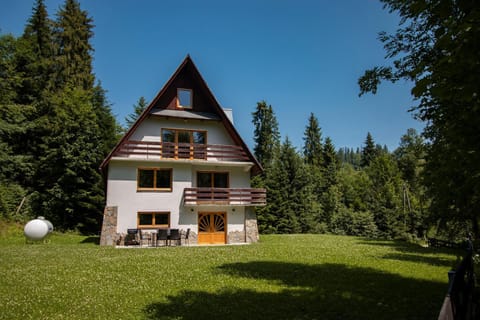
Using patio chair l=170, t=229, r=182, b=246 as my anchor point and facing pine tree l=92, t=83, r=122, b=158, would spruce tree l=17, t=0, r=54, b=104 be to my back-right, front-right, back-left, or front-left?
front-left

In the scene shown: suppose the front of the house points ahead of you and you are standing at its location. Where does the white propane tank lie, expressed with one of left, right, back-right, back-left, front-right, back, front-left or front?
right

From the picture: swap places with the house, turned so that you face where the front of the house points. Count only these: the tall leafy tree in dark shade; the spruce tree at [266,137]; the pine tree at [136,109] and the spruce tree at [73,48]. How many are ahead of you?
1

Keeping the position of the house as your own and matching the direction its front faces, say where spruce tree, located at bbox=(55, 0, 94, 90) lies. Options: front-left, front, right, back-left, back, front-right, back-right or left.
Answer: back-right

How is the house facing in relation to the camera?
toward the camera

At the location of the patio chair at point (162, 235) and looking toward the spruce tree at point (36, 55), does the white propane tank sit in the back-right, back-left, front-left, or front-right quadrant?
front-left

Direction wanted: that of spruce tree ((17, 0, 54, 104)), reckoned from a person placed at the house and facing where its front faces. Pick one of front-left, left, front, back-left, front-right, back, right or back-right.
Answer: back-right

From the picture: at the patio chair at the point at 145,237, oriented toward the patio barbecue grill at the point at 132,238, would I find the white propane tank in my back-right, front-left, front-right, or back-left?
front-right

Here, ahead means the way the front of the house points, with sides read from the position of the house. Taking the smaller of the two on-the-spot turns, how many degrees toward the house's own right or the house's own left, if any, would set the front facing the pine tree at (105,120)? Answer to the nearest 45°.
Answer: approximately 135° to the house's own right

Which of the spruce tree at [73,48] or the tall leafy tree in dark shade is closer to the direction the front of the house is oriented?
the tall leafy tree in dark shade

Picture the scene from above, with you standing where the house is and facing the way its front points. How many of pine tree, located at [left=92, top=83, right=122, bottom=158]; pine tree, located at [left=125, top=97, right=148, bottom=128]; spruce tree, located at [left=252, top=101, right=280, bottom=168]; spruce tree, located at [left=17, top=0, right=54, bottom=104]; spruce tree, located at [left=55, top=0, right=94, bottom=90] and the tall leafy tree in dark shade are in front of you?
1
